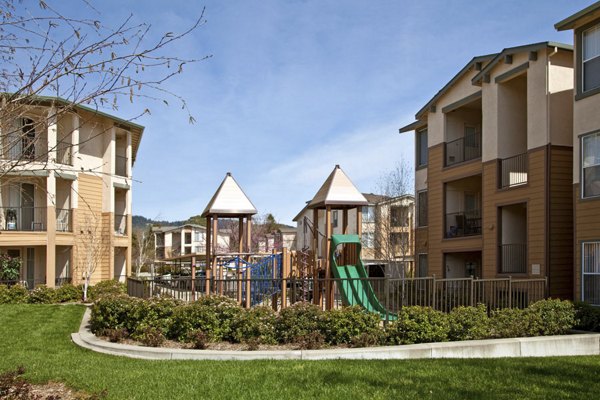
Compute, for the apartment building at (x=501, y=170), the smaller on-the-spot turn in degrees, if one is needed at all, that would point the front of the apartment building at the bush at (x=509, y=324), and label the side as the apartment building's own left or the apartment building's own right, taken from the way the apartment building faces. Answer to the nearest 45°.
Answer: approximately 45° to the apartment building's own left

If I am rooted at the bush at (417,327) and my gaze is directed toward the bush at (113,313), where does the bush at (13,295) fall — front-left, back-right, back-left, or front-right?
front-right

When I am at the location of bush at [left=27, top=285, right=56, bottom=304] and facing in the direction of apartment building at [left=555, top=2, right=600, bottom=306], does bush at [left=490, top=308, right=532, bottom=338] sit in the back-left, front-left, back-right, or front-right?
front-right

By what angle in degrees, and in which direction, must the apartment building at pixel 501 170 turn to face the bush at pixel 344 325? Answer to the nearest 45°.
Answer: approximately 45° to its left

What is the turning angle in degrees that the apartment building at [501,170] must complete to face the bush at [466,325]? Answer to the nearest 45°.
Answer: approximately 45° to its left

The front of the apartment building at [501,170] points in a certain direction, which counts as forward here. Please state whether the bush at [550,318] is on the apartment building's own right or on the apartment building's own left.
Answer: on the apartment building's own left

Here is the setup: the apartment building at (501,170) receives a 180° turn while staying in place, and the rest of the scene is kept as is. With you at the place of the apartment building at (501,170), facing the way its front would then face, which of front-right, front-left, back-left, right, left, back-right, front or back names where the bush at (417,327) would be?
back-right

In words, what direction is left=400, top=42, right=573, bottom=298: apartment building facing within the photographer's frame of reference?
facing the viewer and to the left of the viewer

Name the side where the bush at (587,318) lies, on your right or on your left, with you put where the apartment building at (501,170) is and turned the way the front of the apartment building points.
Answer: on your left

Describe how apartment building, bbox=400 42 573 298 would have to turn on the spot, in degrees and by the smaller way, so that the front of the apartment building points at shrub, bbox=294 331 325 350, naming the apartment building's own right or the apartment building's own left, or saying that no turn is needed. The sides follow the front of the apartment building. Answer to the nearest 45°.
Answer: approximately 45° to the apartment building's own left
